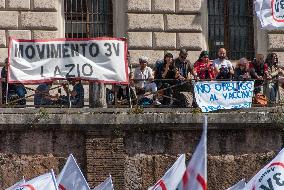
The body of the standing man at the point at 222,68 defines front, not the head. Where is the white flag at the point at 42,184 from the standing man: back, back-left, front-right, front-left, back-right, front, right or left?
front-right

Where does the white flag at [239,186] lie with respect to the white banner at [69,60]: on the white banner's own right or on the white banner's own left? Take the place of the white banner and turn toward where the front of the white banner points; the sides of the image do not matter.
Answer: on the white banner's own left

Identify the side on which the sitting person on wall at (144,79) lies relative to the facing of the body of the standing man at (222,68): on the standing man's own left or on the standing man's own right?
on the standing man's own right

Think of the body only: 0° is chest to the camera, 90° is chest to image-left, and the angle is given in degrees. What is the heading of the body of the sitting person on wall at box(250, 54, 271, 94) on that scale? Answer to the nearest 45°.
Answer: approximately 0°

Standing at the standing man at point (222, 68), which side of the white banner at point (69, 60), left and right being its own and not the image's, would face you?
left

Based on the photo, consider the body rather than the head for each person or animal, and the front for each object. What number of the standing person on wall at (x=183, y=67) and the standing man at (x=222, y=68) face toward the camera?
2
